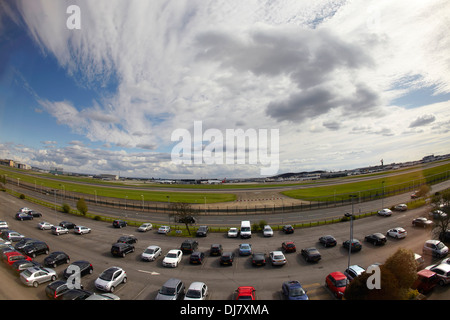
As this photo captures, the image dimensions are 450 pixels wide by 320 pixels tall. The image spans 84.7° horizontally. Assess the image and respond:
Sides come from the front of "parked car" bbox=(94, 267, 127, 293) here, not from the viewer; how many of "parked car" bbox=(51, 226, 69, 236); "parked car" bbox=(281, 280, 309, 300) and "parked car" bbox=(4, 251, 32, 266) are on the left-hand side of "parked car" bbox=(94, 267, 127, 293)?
1

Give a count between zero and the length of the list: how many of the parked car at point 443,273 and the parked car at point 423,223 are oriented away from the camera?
0

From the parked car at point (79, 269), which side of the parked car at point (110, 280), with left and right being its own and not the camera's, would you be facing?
right

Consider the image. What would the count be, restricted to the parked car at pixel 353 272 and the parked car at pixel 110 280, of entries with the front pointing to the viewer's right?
0

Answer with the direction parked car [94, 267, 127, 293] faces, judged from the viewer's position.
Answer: facing the viewer and to the left of the viewer

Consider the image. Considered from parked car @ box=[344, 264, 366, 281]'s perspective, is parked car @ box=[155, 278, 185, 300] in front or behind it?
in front

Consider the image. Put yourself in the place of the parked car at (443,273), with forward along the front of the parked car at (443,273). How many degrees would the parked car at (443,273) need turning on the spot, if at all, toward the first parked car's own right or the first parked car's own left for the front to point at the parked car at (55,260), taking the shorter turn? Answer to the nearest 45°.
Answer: approximately 90° to the first parked car's own right
